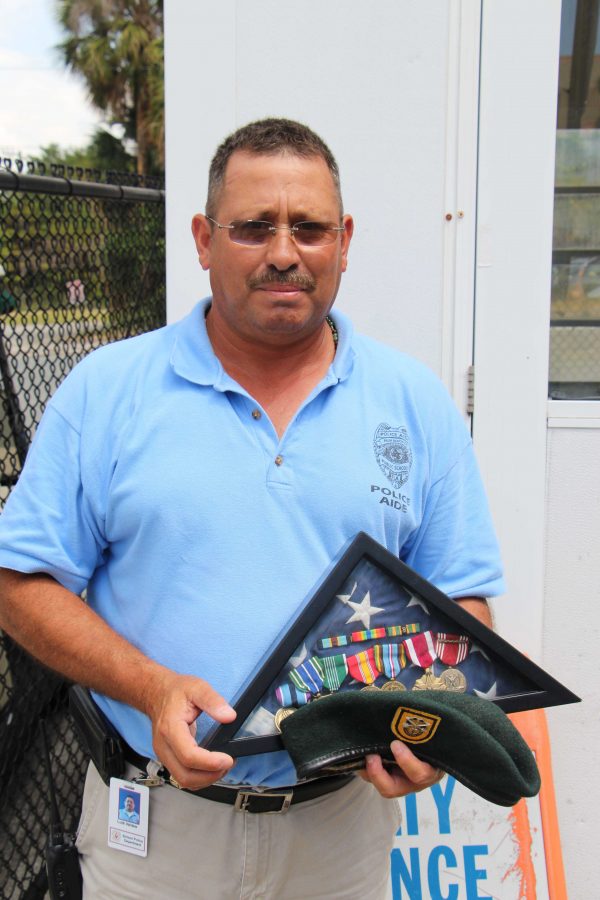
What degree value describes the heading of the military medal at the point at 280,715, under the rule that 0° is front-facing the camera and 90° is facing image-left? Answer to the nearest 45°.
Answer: approximately 0°

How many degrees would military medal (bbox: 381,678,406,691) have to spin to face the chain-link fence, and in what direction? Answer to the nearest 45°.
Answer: approximately 135° to its right

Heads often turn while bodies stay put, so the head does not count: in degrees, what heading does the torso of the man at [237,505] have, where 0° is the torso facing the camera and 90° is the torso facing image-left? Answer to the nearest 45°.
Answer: approximately 0°
